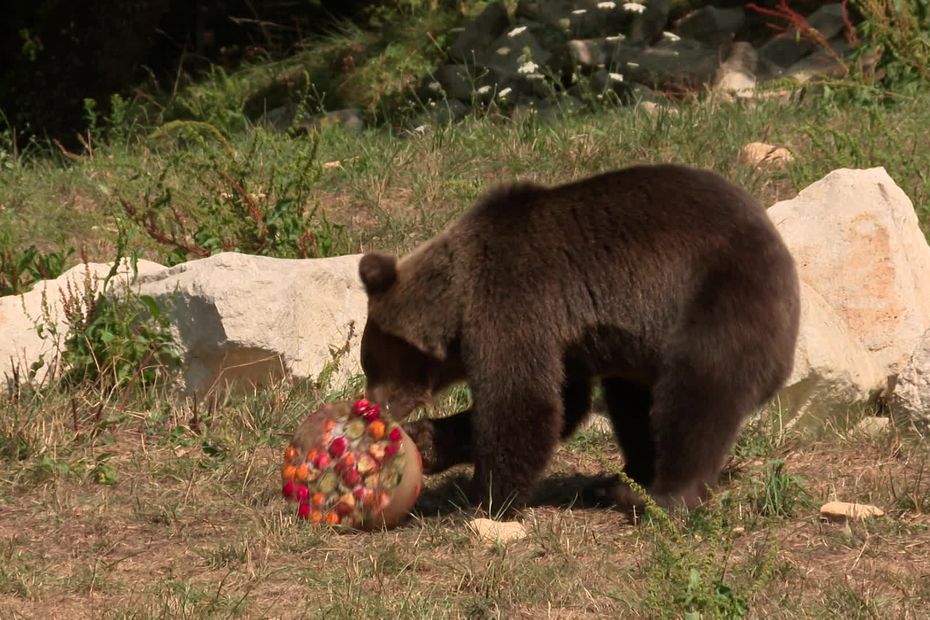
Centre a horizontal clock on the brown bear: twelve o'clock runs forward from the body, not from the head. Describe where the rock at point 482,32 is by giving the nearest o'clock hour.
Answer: The rock is roughly at 3 o'clock from the brown bear.

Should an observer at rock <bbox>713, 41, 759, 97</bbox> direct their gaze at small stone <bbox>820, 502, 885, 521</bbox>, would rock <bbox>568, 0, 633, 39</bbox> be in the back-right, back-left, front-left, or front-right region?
back-right

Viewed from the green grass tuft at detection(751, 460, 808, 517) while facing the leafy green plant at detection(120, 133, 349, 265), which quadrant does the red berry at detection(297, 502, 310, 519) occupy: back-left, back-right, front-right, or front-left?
front-left

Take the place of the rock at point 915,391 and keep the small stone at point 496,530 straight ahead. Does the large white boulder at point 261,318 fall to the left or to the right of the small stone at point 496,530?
right

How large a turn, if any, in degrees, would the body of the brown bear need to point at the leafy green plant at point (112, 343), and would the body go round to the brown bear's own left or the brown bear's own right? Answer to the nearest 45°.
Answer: approximately 45° to the brown bear's own right

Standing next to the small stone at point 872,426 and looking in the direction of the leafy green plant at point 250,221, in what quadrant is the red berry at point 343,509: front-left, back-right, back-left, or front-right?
front-left

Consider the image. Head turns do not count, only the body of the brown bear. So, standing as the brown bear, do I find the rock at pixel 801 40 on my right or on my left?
on my right

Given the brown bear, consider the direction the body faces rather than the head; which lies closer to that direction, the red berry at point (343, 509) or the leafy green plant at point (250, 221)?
the red berry

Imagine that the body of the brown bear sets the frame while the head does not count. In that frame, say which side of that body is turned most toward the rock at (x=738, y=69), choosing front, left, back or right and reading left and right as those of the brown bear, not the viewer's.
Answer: right

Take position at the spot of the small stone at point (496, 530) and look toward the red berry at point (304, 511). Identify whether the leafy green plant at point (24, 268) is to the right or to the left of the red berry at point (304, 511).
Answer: right

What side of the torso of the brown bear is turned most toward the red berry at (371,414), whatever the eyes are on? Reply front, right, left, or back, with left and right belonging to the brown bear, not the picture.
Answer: front

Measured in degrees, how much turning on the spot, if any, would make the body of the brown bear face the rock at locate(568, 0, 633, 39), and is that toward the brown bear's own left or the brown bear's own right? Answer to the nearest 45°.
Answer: approximately 90° to the brown bear's own right

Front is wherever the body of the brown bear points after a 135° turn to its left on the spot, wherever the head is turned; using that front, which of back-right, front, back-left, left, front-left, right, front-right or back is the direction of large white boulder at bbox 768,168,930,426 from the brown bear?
left

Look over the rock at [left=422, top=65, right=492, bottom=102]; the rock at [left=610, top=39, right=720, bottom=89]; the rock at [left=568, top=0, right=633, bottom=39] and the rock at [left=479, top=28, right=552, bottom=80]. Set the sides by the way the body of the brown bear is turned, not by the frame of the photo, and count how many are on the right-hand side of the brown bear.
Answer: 4

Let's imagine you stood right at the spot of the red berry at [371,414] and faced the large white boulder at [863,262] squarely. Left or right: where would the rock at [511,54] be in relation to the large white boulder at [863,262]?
left

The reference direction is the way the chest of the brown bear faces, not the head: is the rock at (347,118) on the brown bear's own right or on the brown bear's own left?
on the brown bear's own right

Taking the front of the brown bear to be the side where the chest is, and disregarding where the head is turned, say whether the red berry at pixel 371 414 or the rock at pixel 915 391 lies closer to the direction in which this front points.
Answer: the red berry

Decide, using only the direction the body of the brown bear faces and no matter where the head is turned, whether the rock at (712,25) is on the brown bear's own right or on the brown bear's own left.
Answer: on the brown bear's own right

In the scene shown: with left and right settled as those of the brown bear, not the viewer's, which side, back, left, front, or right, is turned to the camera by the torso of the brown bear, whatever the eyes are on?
left

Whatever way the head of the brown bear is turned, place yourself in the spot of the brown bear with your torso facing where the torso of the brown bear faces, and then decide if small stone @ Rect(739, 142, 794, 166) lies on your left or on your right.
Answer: on your right

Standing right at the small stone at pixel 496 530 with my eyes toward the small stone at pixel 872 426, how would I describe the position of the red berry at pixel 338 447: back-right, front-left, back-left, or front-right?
back-left
